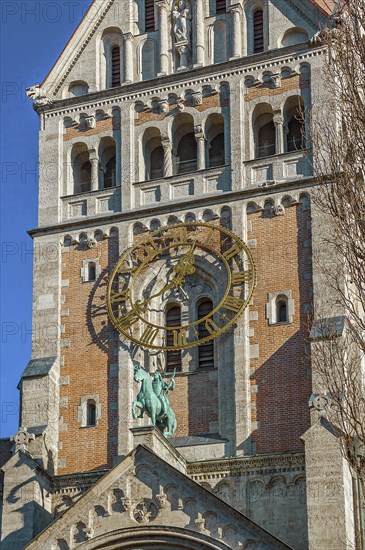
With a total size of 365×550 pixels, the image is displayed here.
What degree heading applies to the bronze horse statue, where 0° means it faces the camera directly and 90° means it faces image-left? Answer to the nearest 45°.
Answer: approximately 45°

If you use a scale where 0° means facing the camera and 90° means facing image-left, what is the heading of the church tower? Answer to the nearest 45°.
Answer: approximately 45°
